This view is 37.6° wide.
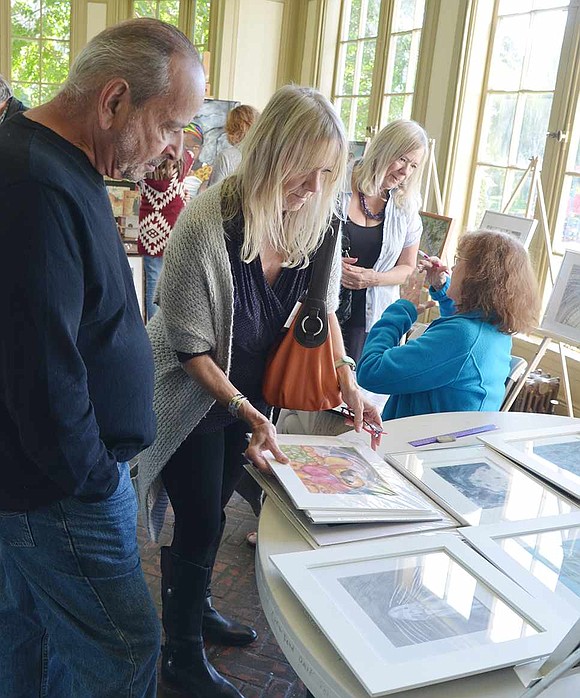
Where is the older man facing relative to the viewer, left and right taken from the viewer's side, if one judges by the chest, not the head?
facing to the right of the viewer

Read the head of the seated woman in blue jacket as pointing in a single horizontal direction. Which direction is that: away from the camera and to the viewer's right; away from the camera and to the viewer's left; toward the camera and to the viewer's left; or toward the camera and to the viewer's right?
away from the camera and to the viewer's left

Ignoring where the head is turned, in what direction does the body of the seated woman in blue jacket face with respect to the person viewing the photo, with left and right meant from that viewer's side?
facing away from the viewer and to the left of the viewer

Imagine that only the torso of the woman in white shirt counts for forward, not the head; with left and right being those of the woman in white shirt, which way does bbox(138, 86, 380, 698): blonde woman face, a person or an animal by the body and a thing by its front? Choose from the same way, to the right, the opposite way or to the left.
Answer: to the left

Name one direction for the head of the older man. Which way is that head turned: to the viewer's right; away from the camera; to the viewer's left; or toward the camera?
to the viewer's right

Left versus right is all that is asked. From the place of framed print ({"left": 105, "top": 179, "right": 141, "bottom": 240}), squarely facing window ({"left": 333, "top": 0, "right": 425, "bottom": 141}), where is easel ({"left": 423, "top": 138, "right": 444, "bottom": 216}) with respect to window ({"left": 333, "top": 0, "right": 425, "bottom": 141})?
right

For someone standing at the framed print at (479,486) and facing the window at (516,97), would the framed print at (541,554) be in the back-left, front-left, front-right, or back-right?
back-right

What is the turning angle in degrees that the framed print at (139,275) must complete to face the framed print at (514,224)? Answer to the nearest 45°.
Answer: approximately 90° to its left
